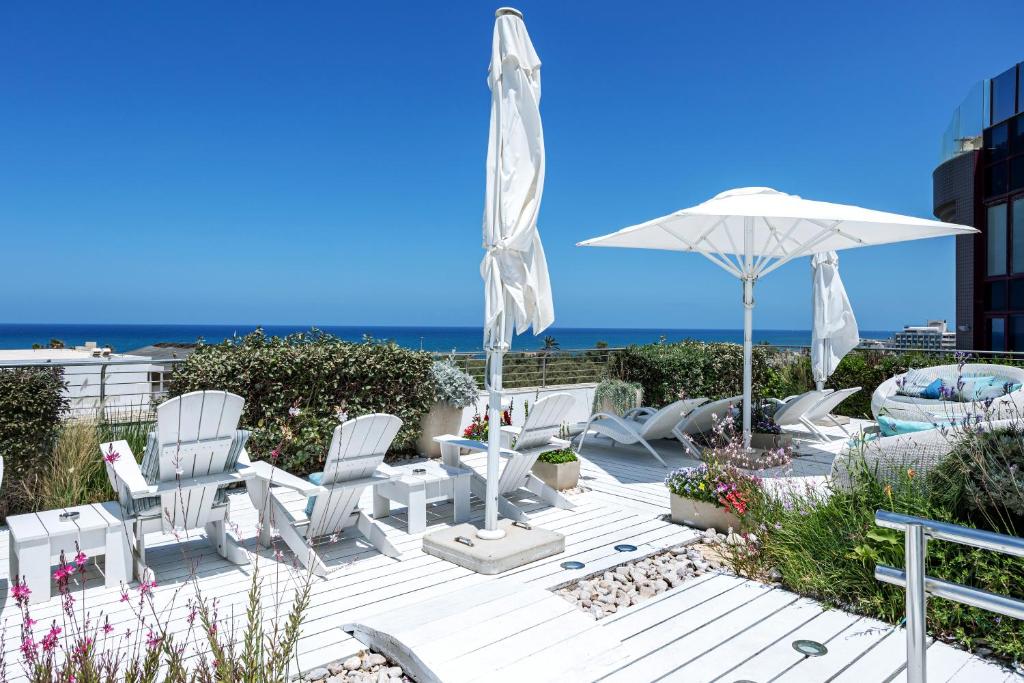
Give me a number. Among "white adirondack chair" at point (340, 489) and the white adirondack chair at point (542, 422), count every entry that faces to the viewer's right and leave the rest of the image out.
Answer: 0

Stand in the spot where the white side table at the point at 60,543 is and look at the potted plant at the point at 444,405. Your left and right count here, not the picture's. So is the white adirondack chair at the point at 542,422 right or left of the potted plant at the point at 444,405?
right

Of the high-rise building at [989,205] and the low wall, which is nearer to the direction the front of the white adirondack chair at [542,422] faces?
the low wall

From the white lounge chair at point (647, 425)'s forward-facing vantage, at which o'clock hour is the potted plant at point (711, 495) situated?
The potted plant is roughly at 7 o'clock from the white lounge chair.
